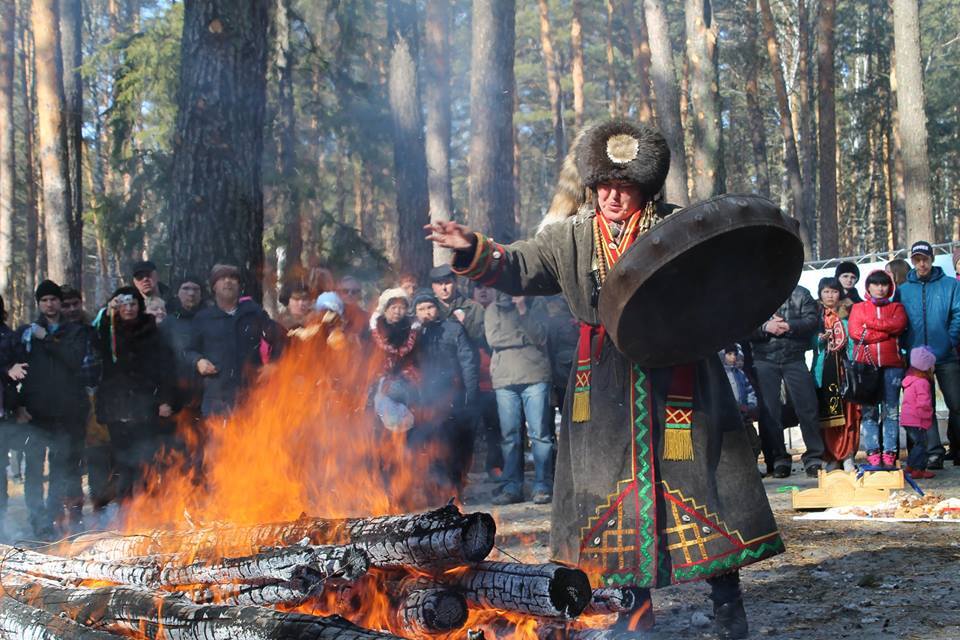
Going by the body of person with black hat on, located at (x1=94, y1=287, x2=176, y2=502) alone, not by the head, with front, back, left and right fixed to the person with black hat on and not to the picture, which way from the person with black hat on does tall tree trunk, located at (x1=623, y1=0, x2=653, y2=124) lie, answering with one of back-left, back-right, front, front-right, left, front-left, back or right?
back-left

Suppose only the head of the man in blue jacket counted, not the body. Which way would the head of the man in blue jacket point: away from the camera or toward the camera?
toward the camera

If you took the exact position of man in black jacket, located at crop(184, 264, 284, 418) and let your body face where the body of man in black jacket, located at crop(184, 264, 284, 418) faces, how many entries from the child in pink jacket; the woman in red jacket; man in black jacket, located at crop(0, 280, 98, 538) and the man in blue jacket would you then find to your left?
3

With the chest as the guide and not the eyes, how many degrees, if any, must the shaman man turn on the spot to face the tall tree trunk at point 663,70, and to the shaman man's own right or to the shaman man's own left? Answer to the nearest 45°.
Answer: approximately 180°

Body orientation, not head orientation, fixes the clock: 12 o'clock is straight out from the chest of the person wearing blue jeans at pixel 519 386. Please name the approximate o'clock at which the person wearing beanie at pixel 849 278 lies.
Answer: the person wearing beanie at pixel 849 278 is roughly at 8 o'clock from the person wearing blue jeans at pixel 519 386.

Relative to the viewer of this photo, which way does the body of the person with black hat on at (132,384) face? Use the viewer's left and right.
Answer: facing the viewer

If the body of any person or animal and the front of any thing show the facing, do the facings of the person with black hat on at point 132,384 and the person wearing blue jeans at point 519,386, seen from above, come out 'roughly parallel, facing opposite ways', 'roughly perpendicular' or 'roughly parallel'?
roughly parallel

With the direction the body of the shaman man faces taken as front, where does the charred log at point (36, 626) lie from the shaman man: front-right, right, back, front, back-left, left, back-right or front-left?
right

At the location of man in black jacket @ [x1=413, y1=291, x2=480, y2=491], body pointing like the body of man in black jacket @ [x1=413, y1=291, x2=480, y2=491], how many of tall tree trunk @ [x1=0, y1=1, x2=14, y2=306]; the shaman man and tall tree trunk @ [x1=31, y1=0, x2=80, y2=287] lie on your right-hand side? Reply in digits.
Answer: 2

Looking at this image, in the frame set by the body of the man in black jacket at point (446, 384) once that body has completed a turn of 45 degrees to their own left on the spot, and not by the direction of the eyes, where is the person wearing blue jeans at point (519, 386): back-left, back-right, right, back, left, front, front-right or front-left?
left

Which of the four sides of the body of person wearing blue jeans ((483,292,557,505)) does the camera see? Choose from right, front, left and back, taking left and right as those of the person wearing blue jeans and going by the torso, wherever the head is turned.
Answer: front

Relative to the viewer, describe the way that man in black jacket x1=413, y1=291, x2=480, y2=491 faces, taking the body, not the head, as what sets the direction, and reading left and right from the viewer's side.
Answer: facing the viewer and to the left of the viewer

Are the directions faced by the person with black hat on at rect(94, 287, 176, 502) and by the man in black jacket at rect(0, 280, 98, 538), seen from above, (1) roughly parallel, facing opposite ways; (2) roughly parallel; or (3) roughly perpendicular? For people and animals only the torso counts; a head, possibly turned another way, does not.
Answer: roughly parallel

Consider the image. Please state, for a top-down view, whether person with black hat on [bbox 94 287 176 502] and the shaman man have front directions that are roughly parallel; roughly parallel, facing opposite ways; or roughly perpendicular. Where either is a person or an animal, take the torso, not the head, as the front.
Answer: roughly parallel

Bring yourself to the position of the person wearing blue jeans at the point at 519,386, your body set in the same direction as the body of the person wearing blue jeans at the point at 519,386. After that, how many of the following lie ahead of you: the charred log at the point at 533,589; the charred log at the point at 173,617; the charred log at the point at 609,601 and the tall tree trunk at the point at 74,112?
3

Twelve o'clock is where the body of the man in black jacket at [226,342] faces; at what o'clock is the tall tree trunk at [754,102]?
The tall tree trunk is roughly at 7 o'clock from the man in black jacket.

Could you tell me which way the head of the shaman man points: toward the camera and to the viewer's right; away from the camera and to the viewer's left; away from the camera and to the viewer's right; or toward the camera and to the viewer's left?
toward the camera and to the viewer's left

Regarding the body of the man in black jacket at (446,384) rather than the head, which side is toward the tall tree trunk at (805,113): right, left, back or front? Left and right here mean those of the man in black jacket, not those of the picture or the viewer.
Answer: back

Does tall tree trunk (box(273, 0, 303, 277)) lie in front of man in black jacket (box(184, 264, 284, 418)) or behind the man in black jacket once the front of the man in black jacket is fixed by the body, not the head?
behind
